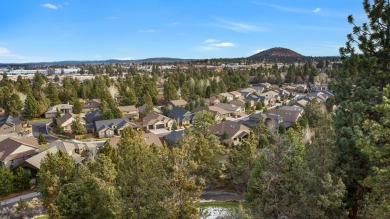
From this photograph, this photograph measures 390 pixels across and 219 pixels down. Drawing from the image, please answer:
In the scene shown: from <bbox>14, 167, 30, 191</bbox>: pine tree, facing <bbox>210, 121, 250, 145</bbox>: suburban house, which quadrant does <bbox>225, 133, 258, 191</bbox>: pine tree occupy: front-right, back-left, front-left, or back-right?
front-right

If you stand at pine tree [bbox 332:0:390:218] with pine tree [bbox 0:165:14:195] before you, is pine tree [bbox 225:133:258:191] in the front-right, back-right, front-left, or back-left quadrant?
front-right

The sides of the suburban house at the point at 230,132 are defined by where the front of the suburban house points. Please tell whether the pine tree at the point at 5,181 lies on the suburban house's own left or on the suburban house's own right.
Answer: on the suburban house's own right

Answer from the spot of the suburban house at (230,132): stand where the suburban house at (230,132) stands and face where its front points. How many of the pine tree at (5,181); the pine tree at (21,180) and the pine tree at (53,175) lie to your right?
3
